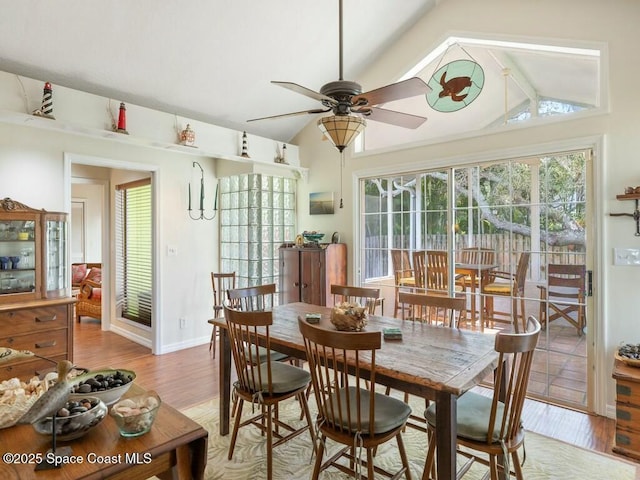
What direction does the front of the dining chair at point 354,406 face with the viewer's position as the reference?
facing away from the viewer and to the right of the viewer

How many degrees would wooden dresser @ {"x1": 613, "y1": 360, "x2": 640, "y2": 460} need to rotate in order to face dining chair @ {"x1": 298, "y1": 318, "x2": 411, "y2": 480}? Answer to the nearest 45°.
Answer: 0° — it already faces it

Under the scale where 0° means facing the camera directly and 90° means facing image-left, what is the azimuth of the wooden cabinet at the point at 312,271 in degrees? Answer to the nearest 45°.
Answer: approximately 45°

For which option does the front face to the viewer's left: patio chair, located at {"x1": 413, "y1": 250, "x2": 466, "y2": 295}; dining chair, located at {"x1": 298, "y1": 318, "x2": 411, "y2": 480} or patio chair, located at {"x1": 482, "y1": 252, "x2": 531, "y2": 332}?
patio chair, located at {"x1": 482, "y1": 252, "x2": 531, "y2": 332}

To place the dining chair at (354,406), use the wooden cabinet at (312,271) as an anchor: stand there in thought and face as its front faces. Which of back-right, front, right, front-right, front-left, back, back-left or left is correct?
front-left

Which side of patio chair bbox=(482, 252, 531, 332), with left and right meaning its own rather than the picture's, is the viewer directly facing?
left
